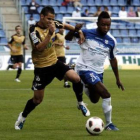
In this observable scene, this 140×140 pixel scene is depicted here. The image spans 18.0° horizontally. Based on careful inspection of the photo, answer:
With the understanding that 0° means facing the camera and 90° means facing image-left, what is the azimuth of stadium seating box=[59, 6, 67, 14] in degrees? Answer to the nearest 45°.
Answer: approximately 0°

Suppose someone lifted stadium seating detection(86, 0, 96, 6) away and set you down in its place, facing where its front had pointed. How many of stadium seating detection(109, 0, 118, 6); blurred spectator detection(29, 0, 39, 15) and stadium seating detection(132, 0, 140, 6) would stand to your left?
2

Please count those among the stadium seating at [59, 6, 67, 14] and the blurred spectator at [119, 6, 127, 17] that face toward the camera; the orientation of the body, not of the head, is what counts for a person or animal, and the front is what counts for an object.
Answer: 2

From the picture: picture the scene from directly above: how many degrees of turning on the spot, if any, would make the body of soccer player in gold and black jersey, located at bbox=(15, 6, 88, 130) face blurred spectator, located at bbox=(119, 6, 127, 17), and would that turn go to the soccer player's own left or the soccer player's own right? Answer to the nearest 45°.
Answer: approximately 135° to the soccer player's own left

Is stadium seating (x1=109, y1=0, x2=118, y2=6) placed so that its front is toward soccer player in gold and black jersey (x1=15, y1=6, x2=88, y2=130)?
yes

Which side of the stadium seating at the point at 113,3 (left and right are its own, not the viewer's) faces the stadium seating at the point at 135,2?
left

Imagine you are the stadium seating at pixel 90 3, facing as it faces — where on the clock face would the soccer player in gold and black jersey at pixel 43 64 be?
The soccer player in gold and black jersey is roughly at 12 o'clock from the stadium seating.

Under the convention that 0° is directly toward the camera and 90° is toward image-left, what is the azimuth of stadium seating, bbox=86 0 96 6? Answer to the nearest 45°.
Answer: approximately 0°
